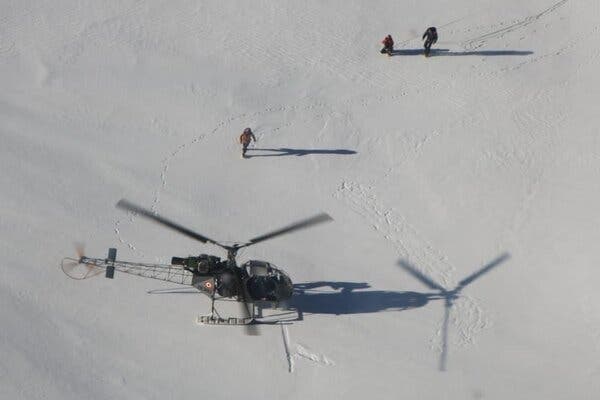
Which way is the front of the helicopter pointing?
to the viewer's right
